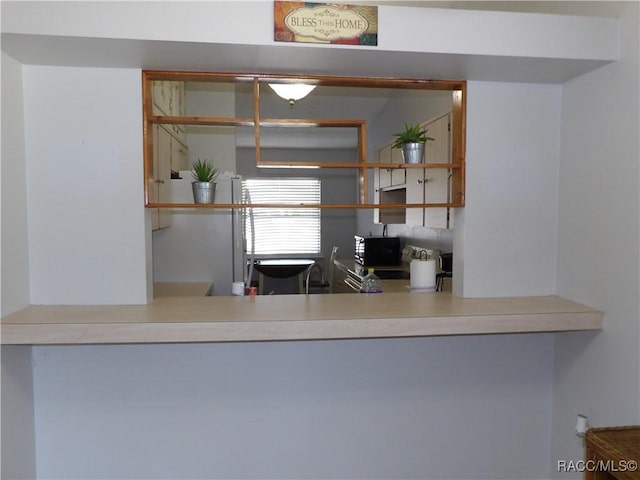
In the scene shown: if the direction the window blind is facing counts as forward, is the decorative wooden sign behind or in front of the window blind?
in front

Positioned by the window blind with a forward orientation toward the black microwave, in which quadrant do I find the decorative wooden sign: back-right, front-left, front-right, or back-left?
front-right

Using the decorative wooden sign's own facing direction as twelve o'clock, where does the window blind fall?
The window blind is roughly at 6 o'clock from the decorative wooden sign.

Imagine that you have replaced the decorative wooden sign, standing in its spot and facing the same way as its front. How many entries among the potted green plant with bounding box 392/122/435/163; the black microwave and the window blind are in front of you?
0

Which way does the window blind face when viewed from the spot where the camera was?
facing the viewer

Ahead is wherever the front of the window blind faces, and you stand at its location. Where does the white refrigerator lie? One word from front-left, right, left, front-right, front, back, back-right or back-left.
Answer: front

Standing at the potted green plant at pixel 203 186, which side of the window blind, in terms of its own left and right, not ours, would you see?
front

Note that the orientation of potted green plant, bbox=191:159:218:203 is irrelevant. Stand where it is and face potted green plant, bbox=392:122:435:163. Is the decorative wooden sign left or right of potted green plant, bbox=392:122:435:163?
right

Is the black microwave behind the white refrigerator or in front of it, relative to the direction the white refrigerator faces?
in front

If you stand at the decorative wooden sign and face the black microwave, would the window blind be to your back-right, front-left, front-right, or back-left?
front-left

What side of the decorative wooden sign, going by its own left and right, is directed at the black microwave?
back

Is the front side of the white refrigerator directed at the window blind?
no

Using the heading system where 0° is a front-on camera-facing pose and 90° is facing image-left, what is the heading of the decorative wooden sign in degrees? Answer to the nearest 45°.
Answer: approximately 0°

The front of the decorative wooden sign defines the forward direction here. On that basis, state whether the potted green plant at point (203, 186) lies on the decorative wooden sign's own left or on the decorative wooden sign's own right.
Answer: on the decorative wooden sign's own right

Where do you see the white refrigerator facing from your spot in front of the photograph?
facing to the right of the viewer
